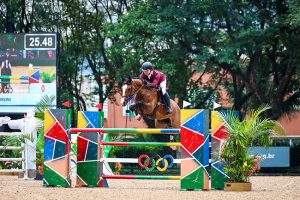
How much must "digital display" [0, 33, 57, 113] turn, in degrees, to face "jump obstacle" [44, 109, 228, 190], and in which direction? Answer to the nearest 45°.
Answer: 0° — it already faces it

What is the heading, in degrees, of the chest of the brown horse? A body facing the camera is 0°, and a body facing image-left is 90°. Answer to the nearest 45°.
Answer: approximately 45°

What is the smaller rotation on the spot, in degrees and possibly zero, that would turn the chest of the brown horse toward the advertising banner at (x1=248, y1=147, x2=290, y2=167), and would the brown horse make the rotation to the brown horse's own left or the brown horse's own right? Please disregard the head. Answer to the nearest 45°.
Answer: approximately 180°

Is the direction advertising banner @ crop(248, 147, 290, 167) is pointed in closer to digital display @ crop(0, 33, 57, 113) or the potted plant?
the potted plant

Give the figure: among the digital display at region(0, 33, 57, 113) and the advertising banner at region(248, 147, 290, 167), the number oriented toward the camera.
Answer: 2

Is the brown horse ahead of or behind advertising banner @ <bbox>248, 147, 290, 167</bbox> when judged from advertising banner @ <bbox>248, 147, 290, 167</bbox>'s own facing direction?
ahead

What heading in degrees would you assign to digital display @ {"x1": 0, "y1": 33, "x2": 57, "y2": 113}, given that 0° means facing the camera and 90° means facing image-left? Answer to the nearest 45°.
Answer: approximately 0°

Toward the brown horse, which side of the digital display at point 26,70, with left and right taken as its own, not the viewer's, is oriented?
front

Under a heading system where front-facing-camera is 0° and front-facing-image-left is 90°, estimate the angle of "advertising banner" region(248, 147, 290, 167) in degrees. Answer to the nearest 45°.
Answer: approximately 0°
